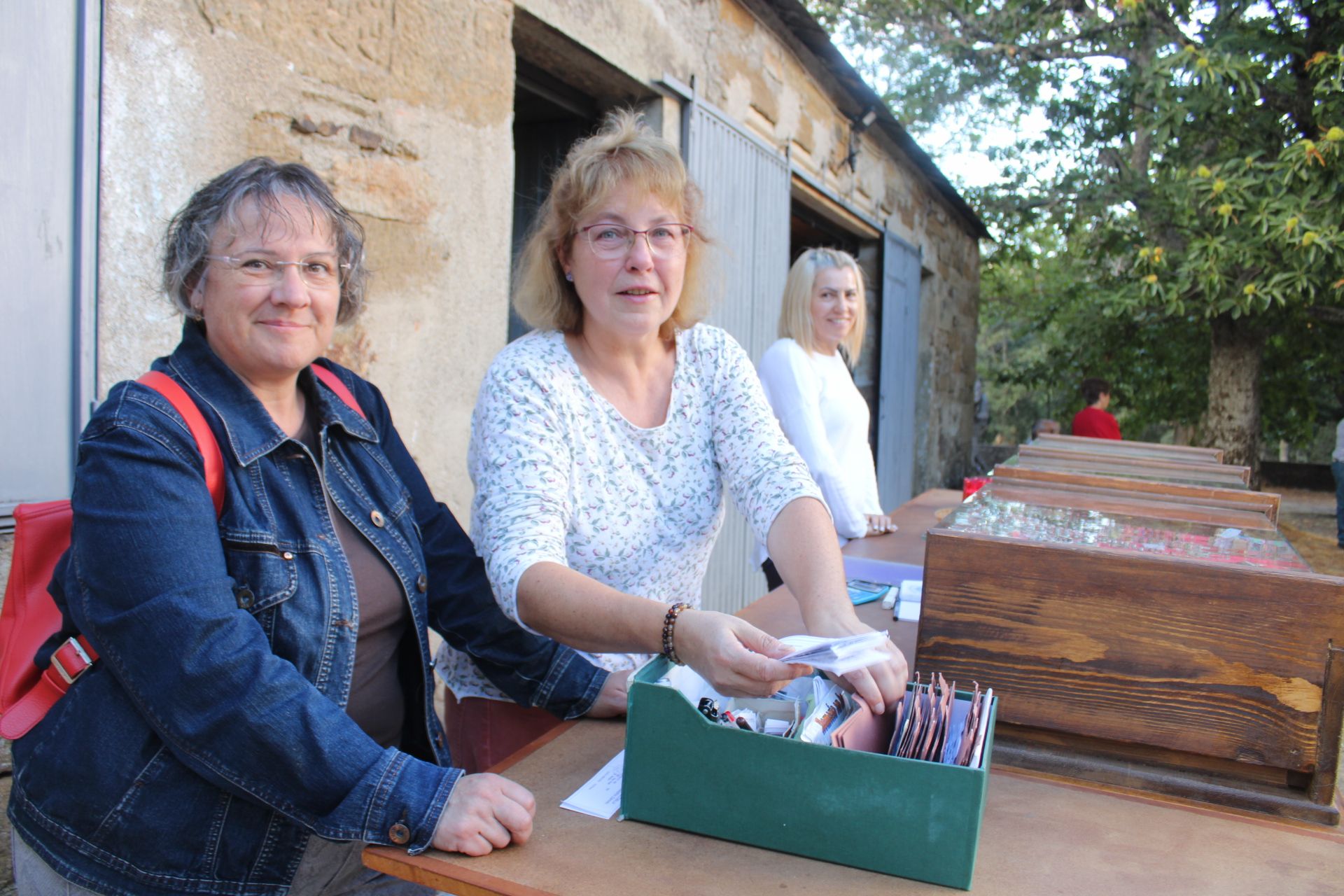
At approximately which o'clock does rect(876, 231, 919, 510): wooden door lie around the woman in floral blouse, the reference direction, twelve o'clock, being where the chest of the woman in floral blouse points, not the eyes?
The wooden door is roughly at 8 o'clock from the woman in floral blouse.

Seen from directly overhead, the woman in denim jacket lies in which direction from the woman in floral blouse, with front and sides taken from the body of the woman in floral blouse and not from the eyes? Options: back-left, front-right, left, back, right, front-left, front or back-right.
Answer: right

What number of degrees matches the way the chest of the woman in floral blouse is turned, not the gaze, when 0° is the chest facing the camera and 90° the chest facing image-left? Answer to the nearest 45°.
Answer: approximately 315°

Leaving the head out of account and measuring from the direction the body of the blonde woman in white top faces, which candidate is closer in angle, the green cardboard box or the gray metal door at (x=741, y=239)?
the green cardboard box

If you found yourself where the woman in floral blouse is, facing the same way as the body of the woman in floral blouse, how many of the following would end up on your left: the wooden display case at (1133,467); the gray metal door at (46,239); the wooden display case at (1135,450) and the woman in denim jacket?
2

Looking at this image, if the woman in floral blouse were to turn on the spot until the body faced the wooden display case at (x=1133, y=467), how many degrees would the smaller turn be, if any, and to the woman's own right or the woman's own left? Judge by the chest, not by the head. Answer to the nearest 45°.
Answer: approximately 90° to the woman's own left

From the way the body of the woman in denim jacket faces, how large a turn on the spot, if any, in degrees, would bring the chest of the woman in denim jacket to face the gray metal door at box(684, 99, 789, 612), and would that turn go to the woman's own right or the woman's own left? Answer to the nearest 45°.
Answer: approximately 90° to the woman's own left

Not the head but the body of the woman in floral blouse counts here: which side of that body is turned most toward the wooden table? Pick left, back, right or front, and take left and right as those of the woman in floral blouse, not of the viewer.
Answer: front

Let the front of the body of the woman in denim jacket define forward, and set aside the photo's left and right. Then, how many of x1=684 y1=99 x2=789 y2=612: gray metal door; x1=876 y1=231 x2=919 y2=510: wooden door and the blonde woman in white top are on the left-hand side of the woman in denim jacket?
3

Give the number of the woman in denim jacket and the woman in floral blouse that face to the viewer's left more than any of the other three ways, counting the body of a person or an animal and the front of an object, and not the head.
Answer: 0

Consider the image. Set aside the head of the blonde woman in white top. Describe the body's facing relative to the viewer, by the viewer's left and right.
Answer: facing the viewer and to the right of the viewer

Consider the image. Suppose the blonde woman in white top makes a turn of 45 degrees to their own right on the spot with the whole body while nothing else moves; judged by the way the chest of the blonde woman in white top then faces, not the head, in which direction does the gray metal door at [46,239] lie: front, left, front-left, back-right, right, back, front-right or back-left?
front-right
